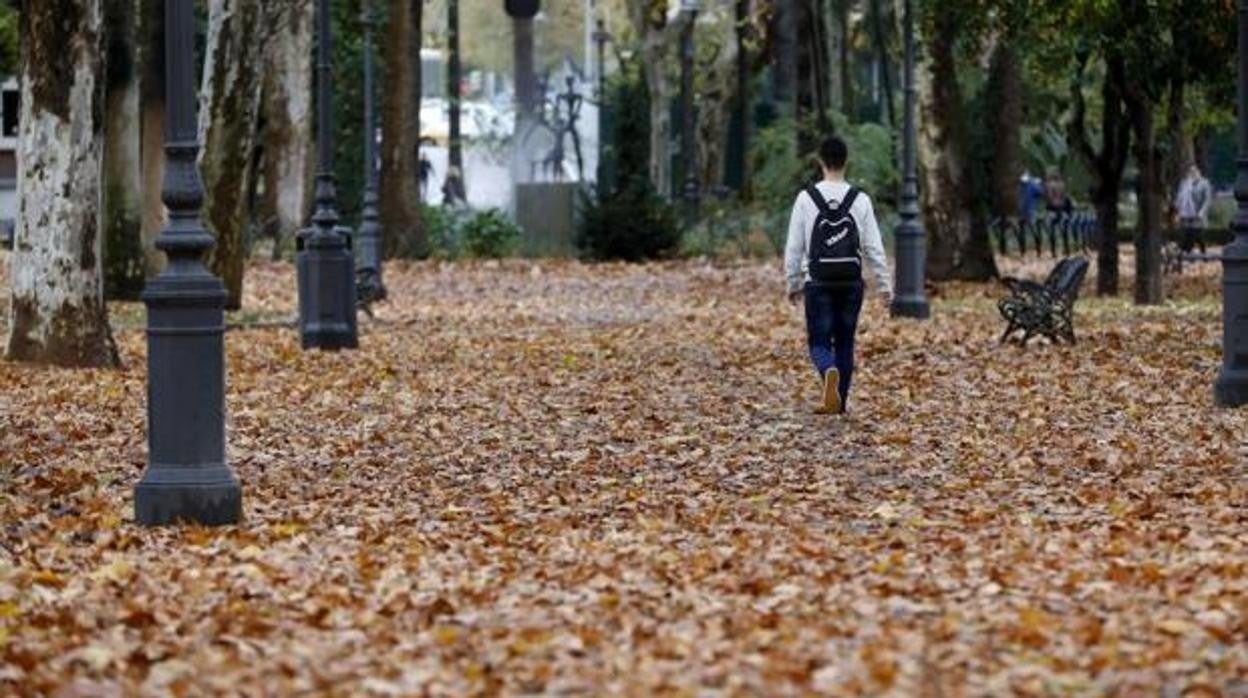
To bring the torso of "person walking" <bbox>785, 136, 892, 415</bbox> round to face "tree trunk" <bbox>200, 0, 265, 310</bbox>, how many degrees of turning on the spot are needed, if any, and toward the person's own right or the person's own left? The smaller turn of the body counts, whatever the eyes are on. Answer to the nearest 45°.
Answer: approximately 45° to the person's own left

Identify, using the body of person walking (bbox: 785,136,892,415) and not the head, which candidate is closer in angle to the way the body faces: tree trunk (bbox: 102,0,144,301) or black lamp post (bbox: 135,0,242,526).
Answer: the tree trunk

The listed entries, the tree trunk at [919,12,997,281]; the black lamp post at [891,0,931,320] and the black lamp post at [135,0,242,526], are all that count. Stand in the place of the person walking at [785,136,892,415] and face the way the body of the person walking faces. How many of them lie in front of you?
2

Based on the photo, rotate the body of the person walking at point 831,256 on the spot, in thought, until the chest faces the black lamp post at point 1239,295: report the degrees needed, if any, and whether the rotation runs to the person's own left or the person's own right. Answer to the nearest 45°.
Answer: approximately 90° to the person's own right

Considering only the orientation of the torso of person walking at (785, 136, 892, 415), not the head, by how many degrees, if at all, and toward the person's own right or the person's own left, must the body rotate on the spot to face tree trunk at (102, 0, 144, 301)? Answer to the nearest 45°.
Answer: approximately 45° to the person's own left

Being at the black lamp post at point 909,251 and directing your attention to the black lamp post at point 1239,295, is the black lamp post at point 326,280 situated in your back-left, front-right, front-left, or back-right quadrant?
front-right

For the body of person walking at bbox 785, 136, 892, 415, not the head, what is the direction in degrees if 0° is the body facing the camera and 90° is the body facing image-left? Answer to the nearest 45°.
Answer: approximately 180°

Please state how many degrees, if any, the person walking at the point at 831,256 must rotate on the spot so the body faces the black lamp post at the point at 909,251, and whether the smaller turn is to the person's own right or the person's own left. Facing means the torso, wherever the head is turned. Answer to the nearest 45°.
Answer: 0° — they already face it

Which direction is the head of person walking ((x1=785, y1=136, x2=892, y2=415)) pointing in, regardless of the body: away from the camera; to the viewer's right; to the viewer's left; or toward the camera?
away from the camera

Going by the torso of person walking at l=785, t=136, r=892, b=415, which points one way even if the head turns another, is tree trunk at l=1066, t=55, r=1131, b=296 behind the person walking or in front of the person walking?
in front

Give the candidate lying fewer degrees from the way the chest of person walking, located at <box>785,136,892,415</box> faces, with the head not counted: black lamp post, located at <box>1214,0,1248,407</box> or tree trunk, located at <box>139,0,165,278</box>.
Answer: the tree trunk

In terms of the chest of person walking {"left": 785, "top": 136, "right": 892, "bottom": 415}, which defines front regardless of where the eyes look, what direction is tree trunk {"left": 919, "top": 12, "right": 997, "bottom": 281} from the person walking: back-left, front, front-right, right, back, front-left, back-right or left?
front
